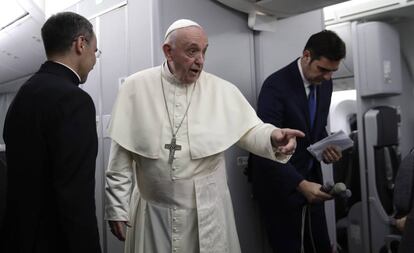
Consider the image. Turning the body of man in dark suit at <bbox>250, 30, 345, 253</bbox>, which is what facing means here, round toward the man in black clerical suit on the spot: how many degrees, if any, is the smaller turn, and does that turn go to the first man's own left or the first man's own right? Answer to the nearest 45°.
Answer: approximately 90° to the first man's own right

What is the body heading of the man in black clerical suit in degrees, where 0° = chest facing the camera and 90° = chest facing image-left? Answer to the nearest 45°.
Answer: approximately 225°

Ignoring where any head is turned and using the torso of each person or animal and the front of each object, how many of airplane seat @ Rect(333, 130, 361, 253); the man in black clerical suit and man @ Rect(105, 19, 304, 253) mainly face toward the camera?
1

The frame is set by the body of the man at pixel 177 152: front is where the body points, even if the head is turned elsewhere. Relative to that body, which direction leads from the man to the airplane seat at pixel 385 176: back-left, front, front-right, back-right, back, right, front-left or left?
back-left

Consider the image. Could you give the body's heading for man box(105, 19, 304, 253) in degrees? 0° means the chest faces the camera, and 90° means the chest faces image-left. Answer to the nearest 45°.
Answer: approximately 0°

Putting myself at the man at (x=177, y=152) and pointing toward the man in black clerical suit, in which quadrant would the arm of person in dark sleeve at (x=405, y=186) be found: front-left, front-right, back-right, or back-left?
back-left
